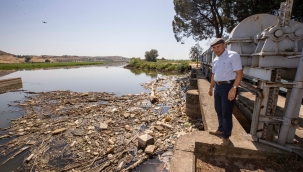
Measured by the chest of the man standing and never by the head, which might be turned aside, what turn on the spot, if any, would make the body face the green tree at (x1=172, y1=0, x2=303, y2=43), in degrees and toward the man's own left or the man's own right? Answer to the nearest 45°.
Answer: approximately 135° to the man's own right

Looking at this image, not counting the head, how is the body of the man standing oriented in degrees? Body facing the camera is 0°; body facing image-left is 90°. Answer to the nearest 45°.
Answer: approximately 45°

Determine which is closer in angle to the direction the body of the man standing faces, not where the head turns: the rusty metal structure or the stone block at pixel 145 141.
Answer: the stone block

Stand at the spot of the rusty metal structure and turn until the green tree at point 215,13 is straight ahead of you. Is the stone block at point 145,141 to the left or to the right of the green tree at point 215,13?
left

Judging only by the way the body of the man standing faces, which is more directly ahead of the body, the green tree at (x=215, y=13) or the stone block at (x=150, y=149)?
the stone block

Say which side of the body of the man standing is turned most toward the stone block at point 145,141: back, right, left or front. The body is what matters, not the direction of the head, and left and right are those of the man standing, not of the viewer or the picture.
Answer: right

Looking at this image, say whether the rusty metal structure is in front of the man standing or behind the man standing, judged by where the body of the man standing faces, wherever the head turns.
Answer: behind

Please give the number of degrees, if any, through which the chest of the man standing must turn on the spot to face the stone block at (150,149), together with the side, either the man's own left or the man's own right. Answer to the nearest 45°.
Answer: approximately 90° to the man's own right
